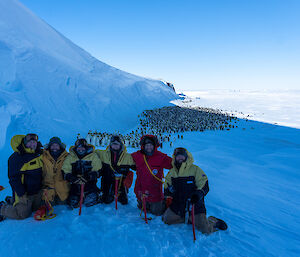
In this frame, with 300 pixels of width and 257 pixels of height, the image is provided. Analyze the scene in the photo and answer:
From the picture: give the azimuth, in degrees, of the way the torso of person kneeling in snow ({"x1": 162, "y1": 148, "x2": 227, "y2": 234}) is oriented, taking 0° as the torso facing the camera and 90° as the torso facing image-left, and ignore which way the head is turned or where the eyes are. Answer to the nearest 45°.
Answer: approximately 45°

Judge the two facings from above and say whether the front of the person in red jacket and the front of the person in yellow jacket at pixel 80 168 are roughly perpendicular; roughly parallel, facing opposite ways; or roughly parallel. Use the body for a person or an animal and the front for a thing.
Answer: roughly parallel

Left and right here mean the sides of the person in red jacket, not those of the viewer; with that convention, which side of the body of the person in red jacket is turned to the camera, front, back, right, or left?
front

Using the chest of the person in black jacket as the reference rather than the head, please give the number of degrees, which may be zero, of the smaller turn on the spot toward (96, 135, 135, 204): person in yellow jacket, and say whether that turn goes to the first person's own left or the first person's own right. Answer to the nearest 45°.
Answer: approximately 45° to the first person's own left

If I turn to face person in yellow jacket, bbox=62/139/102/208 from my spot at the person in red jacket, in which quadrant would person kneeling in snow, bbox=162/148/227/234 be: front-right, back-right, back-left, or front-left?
back-left

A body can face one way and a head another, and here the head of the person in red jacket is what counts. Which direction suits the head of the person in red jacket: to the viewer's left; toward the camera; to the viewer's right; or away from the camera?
toward the camera

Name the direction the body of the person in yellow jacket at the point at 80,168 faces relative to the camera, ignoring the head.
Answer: toward the camera

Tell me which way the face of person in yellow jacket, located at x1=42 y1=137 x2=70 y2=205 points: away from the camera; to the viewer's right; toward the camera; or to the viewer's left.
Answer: toward the camera

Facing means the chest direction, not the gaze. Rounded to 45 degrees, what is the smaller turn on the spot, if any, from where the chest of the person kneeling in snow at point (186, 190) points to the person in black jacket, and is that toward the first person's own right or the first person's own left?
approximately 45° to the first person's own right

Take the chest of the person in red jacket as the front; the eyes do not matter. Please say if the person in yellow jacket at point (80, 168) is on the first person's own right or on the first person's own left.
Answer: on the first person's own right

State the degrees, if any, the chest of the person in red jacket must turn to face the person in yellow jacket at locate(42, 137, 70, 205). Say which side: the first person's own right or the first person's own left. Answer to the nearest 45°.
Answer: approximately 90° to the first person's own right

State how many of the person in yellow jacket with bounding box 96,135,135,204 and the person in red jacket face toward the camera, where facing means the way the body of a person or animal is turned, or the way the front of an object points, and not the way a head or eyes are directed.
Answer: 2

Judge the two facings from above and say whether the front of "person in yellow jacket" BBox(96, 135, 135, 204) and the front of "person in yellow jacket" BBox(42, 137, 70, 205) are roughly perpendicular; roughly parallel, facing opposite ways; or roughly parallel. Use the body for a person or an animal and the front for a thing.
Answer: roughly parallel

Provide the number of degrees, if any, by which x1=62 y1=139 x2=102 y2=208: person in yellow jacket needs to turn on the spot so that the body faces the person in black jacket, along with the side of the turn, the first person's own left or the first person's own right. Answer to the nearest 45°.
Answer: approximately 90° to the first person's own right

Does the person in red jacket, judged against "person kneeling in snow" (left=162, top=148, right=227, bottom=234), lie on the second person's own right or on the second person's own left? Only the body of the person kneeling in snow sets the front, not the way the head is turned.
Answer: on the second person's own right
